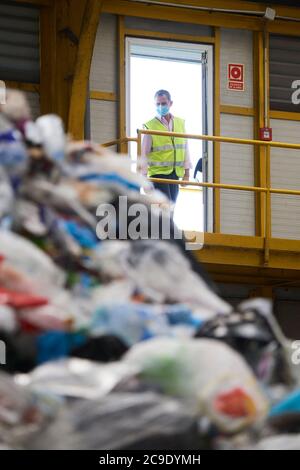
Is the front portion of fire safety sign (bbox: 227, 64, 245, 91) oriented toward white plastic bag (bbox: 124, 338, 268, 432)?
yes

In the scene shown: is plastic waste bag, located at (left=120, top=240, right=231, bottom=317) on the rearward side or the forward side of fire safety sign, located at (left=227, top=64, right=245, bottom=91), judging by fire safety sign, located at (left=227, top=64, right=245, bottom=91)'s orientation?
on the forward side

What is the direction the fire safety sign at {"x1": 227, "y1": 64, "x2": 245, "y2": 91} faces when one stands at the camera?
facing the viewer

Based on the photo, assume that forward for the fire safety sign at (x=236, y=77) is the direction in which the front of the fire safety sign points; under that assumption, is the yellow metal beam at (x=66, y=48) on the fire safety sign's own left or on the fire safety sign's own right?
on the fire safety sign's own right

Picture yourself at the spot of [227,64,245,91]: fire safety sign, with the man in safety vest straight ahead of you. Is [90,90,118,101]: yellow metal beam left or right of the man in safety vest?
right

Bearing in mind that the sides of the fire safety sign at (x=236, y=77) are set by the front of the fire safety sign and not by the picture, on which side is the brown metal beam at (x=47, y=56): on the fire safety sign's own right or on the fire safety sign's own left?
on the fire safety sign's own right

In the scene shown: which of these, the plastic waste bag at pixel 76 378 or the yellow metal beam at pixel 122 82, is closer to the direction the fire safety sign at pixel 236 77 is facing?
the plastic waste bag

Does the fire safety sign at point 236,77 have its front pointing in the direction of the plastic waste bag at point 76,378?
yes

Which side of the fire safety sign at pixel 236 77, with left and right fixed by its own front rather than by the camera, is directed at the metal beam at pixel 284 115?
left

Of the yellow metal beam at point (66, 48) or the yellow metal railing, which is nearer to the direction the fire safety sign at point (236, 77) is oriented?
the yellow metal railing

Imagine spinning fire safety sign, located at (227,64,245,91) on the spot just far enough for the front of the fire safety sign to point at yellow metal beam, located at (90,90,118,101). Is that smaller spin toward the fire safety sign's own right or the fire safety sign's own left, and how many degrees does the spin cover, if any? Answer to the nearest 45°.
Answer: approximately 45° to the fire safety sign's own right

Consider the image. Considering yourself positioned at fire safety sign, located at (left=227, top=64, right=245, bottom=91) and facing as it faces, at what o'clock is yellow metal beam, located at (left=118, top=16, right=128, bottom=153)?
The yellow metal beam is roughly at 2 o'clock from the fire safety sign.

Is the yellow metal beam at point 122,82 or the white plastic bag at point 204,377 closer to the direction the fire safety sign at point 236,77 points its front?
the white plastic bag

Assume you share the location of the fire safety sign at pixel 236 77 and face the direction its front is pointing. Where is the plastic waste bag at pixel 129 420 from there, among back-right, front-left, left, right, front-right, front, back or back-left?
front

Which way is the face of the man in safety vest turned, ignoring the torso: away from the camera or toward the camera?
toward the camera

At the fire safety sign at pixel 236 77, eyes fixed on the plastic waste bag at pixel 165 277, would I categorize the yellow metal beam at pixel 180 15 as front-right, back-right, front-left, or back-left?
front-right
